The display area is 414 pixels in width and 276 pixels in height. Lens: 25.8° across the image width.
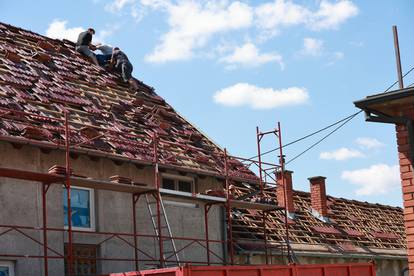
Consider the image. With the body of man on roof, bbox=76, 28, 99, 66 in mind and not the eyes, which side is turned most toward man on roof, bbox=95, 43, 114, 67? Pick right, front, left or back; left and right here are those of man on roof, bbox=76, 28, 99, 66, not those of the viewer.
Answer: front

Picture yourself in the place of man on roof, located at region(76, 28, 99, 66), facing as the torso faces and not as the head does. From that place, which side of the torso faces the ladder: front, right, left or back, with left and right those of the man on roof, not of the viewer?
right

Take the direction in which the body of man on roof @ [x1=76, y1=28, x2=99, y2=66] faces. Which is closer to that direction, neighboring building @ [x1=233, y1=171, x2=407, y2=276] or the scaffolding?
the neighboring building

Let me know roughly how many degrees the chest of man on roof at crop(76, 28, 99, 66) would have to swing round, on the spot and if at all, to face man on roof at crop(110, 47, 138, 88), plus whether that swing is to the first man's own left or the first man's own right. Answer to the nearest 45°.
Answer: approximately 45° to the first man's own right

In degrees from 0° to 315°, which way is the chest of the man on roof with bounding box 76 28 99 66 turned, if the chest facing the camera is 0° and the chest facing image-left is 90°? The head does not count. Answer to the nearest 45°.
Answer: approximately 270°

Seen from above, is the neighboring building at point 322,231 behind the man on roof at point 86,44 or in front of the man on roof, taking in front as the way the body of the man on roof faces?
in front

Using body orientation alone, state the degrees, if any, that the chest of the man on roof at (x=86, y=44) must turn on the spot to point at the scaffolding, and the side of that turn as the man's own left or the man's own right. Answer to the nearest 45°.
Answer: approximately 90° to the man's own right
